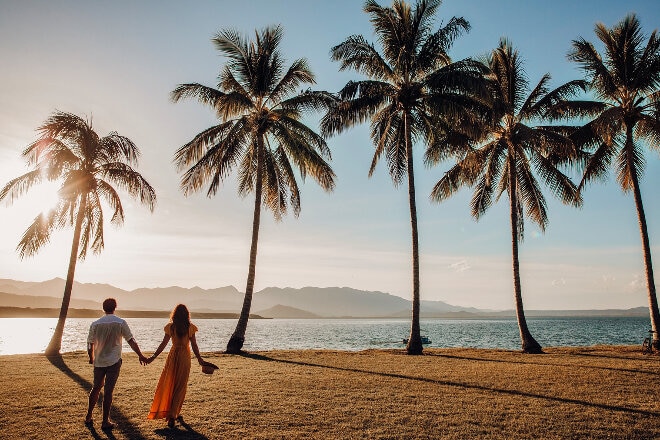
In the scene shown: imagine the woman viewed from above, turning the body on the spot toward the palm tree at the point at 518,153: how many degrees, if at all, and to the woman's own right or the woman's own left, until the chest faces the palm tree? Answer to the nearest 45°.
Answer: approximately 45° to the woman's own right

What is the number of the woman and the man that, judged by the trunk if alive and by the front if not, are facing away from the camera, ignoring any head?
2

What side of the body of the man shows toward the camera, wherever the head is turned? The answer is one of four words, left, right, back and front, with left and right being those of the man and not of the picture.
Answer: back

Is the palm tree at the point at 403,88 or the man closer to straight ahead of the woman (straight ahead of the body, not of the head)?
the palm tree

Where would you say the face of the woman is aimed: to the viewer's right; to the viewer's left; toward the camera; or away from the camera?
away from the camera

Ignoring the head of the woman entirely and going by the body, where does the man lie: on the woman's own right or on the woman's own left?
on the woman's own left

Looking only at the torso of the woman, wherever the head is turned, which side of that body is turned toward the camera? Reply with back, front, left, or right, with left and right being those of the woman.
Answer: back

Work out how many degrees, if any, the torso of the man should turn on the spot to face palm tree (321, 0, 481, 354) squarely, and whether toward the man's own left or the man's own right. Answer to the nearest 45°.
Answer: approximately 45° to the man's own right
